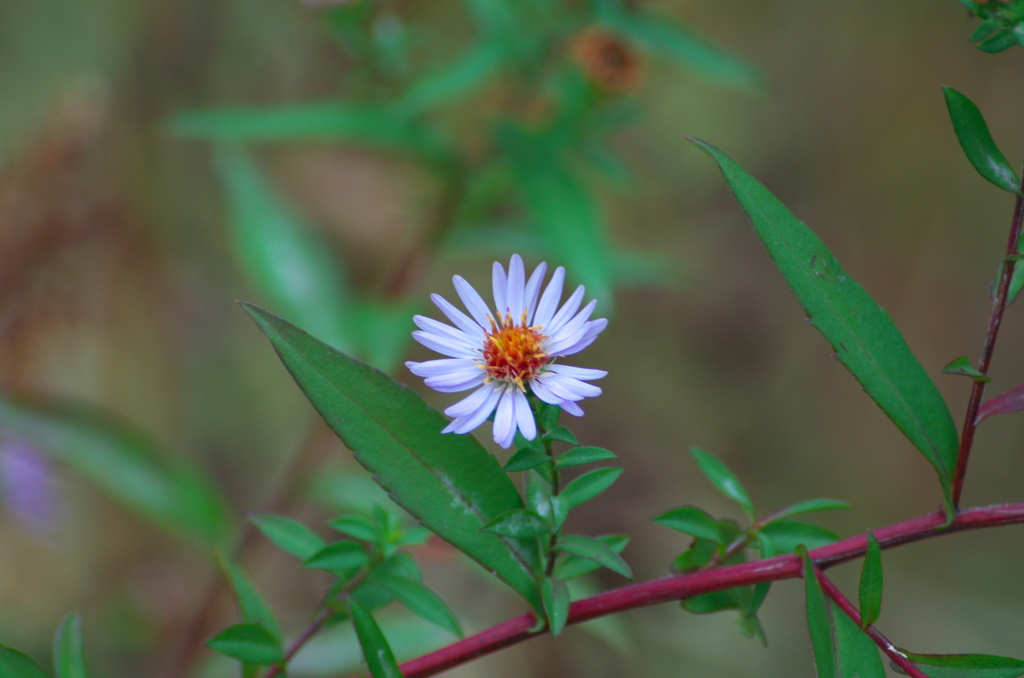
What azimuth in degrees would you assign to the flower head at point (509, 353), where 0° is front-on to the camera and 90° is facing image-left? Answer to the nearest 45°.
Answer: approximately 0°
